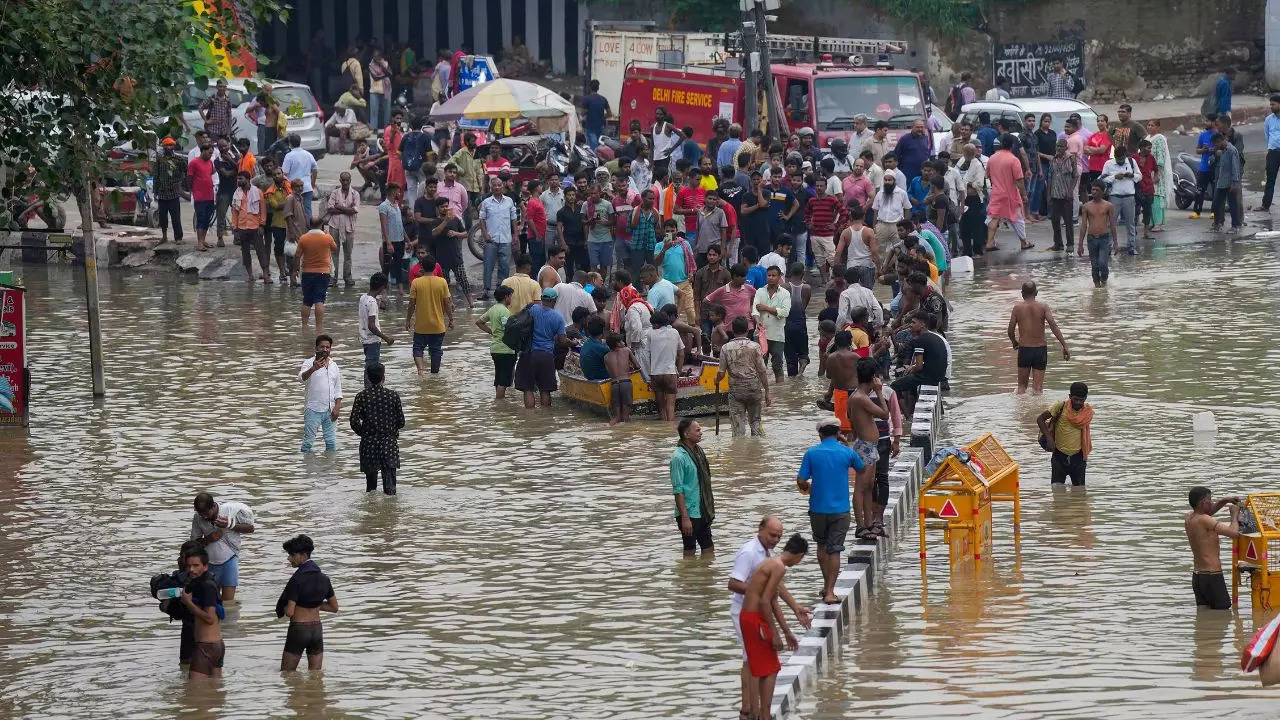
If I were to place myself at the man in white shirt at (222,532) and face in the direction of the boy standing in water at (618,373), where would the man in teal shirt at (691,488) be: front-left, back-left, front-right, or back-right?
front-right

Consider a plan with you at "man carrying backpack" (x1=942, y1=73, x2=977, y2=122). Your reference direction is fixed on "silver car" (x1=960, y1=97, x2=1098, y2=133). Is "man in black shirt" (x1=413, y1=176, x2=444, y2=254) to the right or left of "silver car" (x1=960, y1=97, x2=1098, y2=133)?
right

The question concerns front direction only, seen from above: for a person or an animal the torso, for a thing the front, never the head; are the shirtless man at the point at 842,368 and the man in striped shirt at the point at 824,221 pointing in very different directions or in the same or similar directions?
very different directions

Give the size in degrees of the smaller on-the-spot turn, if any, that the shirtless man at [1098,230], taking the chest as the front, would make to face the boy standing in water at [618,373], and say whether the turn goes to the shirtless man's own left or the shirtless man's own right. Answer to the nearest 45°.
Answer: approximately 45° to the shirtless man's own right

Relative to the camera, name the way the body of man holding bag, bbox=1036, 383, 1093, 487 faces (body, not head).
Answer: toward the camera

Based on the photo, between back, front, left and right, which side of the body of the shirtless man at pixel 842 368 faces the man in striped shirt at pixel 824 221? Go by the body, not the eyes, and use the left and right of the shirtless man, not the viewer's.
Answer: front

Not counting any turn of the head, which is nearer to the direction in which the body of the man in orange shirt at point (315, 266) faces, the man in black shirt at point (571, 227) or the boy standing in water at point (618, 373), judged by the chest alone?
the man in black shirt

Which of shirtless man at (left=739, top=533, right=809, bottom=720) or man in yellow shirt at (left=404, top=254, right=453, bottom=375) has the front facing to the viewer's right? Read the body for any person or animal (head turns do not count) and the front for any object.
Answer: the shirtless man

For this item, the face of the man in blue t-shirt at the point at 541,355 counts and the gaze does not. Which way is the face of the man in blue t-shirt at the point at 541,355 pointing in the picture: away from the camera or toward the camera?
away from the camera

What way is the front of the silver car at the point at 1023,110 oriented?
to the viewer's left

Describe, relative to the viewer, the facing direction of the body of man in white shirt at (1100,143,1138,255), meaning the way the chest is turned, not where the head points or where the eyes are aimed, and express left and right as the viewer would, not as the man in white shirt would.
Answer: facing the viewer

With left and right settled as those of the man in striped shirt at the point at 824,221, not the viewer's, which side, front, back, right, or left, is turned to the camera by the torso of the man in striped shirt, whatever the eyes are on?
front

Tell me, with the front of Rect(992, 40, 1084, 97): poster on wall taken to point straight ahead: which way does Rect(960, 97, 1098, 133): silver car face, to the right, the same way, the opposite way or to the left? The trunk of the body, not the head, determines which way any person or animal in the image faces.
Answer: to the right

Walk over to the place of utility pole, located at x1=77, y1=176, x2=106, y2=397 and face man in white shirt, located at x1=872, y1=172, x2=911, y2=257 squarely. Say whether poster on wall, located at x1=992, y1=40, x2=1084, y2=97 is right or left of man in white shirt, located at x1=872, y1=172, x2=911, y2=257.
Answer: left

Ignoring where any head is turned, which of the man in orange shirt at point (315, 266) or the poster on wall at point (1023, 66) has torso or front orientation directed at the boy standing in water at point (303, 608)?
the poster on wall

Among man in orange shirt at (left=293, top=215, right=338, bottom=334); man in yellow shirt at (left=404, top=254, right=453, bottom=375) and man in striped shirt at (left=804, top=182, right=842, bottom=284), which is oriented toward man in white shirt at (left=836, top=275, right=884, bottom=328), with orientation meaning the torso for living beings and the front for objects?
the man in striped shirt
